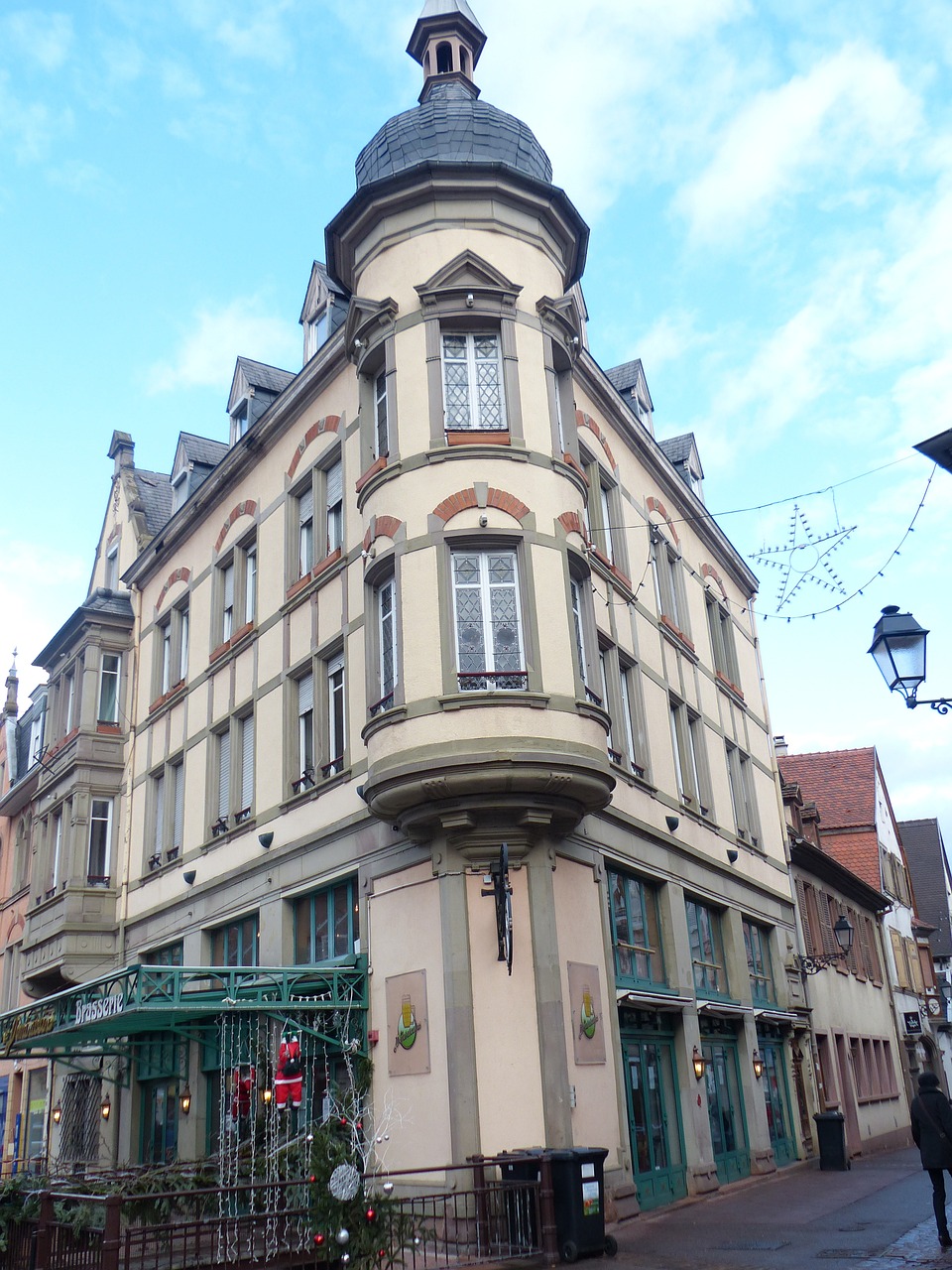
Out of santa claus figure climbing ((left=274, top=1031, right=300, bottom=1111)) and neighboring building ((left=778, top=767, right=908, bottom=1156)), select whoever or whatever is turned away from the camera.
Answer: the santa claus figure climbing

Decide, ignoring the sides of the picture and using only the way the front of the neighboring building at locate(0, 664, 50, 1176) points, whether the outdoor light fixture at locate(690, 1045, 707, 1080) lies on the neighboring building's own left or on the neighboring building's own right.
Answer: on the neighboring building's own left

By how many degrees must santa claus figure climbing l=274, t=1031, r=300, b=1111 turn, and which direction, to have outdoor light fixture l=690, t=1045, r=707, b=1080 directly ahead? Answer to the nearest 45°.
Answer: approximately 45° to its right

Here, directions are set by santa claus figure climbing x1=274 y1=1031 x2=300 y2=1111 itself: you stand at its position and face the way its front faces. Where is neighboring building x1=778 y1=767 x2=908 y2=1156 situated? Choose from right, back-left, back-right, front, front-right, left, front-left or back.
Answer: front-right

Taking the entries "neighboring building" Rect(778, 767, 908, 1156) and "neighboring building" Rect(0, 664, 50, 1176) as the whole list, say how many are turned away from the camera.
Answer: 0

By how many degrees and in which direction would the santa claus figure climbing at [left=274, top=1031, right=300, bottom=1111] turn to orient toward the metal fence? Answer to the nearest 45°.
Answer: approximately 180°

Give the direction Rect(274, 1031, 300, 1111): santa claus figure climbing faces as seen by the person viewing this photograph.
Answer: facing away from the viewer

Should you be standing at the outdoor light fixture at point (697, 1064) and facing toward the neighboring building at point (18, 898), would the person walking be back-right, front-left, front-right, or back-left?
back-left

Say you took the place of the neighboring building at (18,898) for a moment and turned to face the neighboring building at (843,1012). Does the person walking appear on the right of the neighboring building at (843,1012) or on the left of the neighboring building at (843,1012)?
right

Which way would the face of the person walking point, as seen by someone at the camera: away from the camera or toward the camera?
away from the camera

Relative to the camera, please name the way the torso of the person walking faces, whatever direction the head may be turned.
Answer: away from the camera

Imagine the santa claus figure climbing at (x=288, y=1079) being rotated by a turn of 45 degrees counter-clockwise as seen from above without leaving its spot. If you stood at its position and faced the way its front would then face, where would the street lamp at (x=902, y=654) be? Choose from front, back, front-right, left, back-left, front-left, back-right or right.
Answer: back
